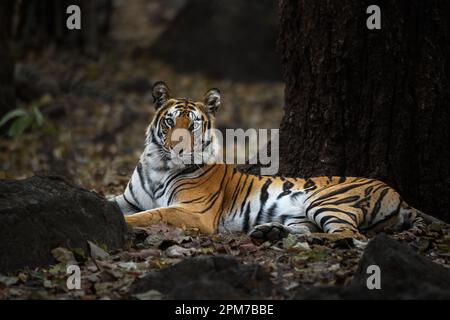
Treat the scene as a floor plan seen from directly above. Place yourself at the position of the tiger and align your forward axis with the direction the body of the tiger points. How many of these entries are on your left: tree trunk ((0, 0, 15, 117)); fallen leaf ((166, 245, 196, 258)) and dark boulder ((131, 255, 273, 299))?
2

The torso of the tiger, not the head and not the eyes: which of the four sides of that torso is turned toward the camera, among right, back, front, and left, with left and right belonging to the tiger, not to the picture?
left

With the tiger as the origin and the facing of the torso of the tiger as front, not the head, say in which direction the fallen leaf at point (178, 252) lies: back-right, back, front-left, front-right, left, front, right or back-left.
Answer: left

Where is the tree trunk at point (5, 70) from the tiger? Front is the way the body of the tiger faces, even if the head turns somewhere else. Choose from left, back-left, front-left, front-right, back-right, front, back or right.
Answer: front-right

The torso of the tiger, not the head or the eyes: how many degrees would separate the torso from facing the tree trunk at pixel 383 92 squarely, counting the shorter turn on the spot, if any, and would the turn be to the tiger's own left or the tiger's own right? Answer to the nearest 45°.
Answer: approximately 180°

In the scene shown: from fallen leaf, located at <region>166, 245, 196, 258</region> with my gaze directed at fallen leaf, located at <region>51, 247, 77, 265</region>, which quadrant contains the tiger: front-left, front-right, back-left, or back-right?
back-right

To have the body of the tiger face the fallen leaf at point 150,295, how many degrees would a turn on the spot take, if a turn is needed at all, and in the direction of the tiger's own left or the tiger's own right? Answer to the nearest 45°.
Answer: approximately 90° to the tiger's own left

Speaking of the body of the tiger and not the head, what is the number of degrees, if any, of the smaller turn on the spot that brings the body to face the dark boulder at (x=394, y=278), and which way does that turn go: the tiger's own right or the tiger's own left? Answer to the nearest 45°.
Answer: approximately 135° to the tiger's own left

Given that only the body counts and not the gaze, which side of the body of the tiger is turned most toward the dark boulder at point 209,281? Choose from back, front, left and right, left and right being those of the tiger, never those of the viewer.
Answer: left

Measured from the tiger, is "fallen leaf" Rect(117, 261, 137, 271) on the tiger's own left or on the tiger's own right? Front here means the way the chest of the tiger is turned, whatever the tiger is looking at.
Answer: on the tiger's own left

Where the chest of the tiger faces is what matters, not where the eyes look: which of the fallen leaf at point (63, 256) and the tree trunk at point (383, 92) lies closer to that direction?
the fallen leaf
